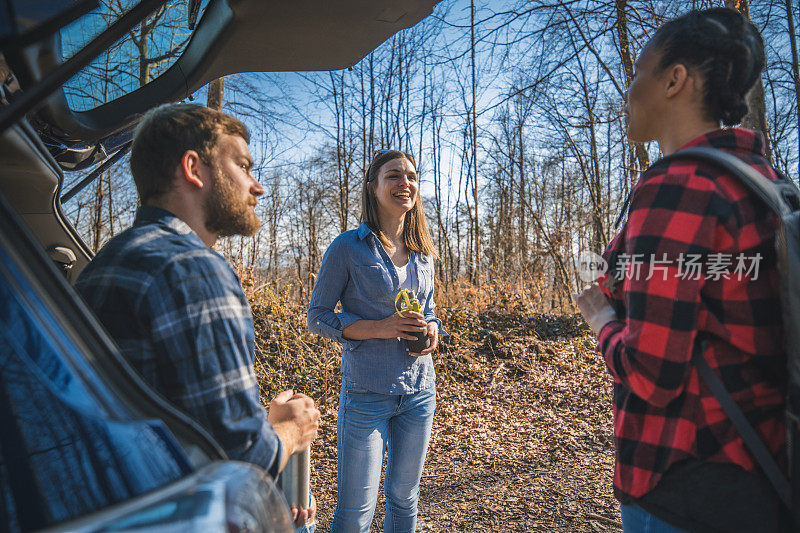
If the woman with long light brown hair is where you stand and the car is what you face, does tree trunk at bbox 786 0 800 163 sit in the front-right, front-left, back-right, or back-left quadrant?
back-left

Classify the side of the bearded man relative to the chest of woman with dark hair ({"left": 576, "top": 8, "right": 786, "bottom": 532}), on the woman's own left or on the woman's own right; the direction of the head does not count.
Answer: on the woman's own left

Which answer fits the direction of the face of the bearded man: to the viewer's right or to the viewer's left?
to the viewer's right

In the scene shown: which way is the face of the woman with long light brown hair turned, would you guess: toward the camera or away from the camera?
toward the camera

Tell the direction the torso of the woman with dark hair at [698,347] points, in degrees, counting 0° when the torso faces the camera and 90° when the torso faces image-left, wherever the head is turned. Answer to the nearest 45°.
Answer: approximately 135°

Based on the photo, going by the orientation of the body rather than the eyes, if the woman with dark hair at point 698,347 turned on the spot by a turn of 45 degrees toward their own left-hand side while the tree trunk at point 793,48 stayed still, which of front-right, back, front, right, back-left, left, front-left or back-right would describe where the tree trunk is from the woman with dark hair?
right

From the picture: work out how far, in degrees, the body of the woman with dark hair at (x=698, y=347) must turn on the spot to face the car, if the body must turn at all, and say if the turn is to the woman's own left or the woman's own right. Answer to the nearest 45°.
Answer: approximately 90° to the woman's own left
